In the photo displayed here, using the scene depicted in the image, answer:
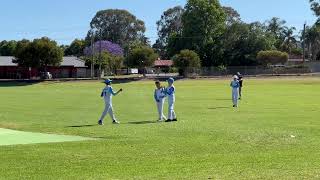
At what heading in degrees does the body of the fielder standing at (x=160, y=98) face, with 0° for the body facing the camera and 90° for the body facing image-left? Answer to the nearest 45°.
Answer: approximately 315°
